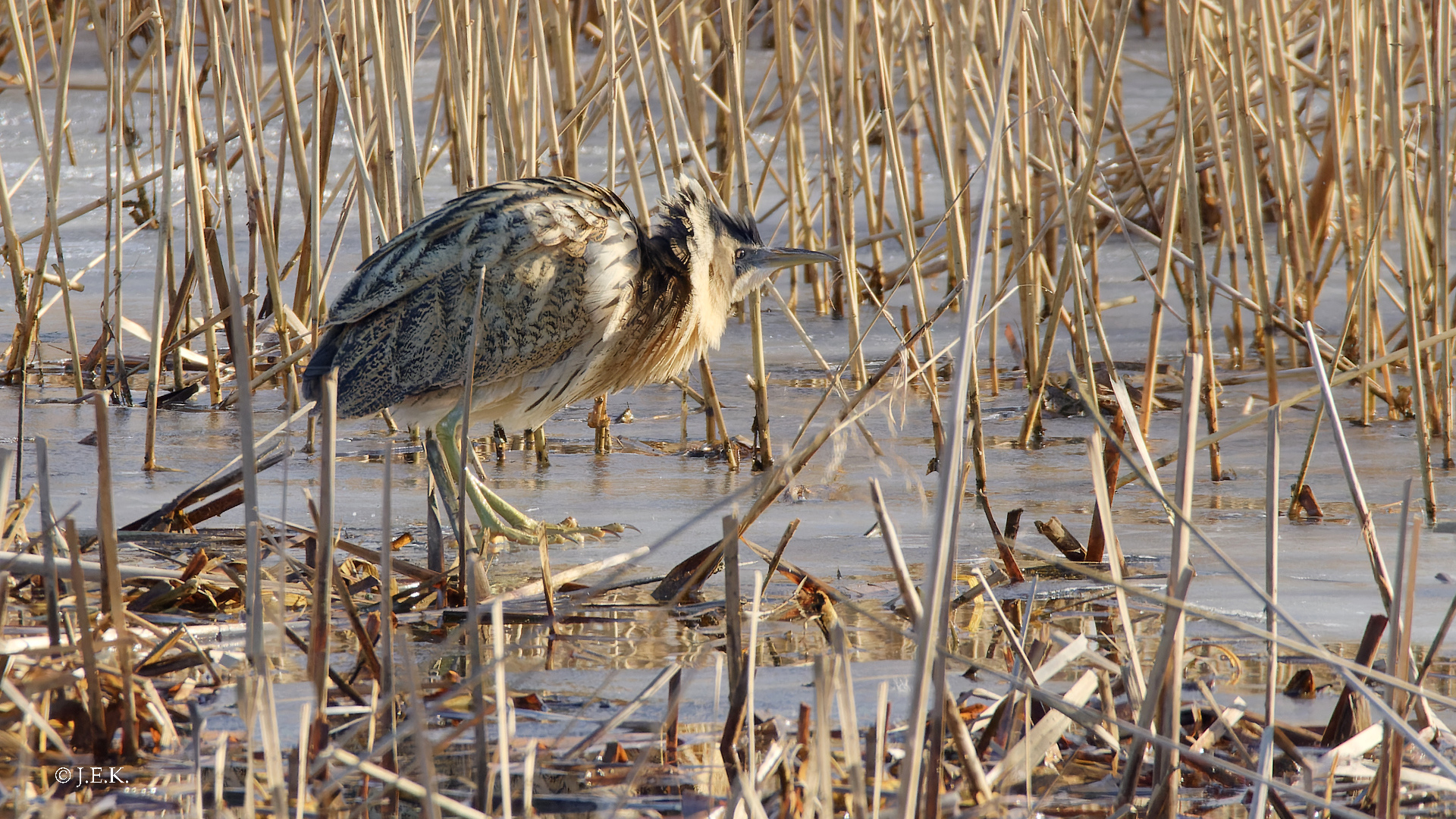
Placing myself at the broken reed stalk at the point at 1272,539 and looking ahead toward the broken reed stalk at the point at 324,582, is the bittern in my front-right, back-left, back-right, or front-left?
front-right

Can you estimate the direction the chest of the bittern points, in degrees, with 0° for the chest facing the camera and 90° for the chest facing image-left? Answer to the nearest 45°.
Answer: approximately 270°

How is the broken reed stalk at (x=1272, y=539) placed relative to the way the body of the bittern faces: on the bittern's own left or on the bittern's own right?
on the bittern's own right

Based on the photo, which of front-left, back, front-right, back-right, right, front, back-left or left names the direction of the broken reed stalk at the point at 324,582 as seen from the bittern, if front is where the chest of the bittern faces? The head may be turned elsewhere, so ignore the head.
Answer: right

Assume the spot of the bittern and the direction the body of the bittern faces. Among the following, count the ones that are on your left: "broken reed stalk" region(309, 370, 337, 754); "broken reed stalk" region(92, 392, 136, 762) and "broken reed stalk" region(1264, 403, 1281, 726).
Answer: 0
